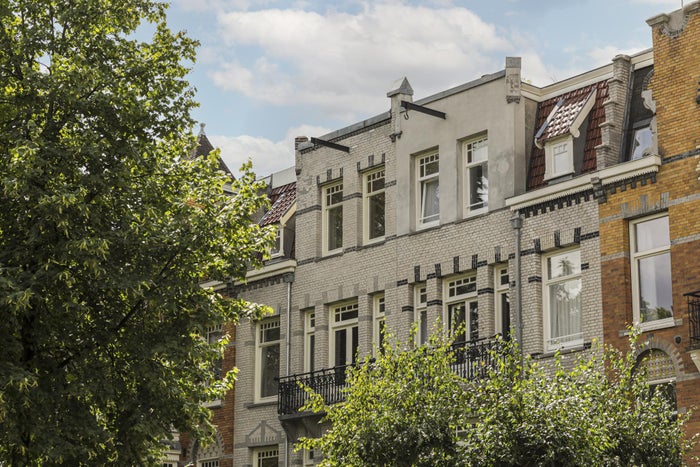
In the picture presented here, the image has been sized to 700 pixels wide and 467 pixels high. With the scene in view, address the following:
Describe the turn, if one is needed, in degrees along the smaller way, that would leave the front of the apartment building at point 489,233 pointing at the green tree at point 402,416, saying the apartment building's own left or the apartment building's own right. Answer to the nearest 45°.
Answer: approximately 45° to the apartment building's own left

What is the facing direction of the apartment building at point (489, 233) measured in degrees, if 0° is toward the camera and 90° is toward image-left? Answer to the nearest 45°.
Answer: approximately 45°
